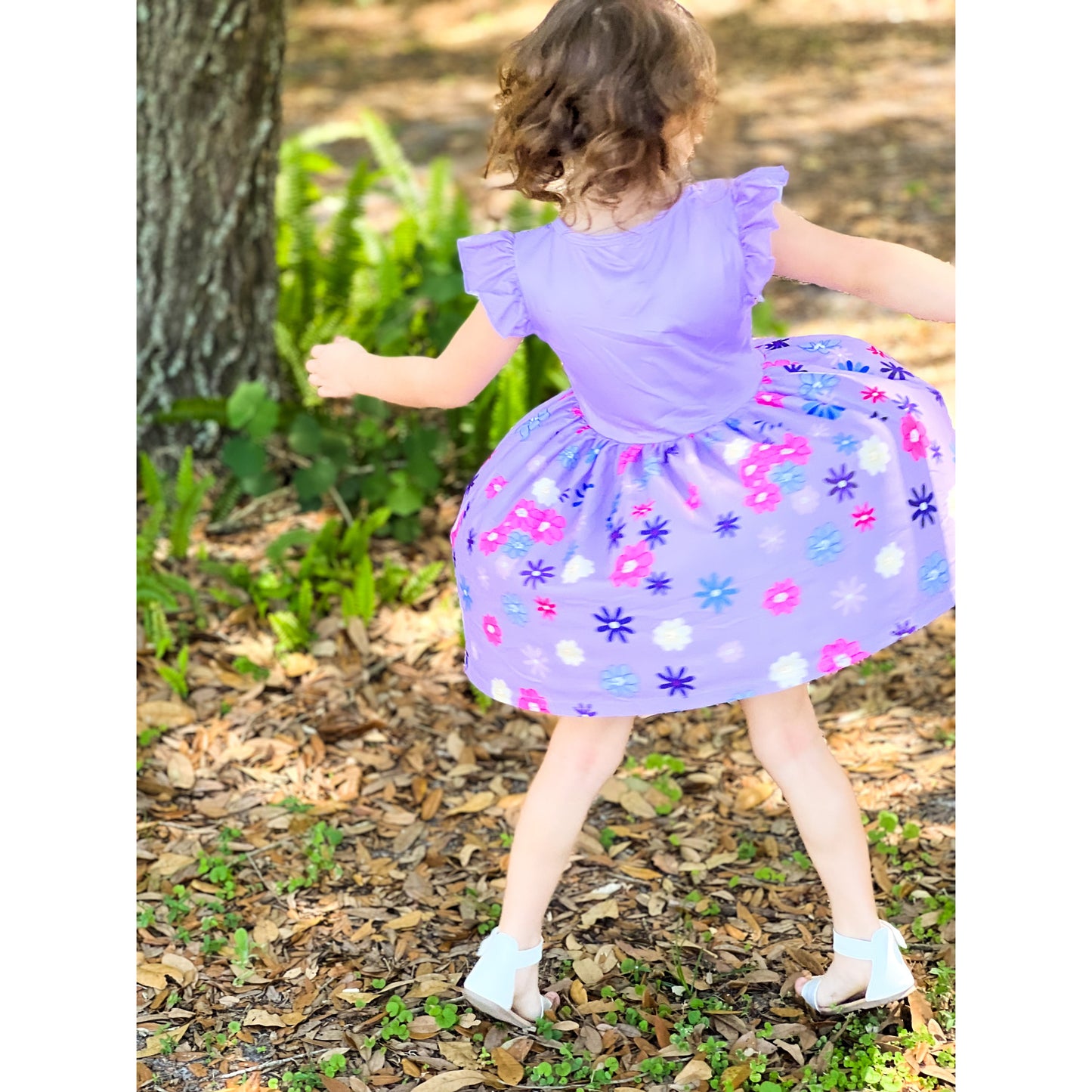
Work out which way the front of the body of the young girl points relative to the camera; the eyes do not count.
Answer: away from the camera

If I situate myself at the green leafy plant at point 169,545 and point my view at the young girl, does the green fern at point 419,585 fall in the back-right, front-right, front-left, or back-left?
front-left

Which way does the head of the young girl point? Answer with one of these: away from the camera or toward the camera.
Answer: away from the camera

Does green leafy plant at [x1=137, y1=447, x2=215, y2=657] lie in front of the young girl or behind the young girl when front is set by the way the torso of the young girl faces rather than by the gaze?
in front

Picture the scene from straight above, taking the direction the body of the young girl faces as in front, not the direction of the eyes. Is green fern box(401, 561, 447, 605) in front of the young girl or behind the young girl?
in front
